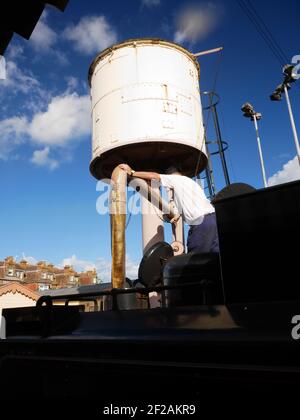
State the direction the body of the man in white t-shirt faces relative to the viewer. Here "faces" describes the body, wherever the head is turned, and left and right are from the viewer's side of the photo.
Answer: facing away from the viewer and to the left of the viewer

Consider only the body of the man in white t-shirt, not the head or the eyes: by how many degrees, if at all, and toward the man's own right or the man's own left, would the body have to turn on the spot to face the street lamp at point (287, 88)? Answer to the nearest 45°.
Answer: approximately 90° to the man's own right
